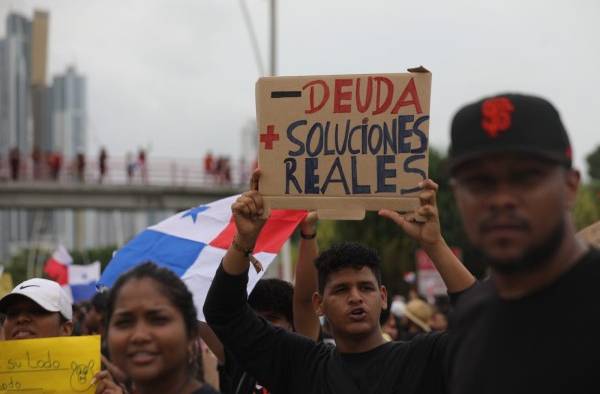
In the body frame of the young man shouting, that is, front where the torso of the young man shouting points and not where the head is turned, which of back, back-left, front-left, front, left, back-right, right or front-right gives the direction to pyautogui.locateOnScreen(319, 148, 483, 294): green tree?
back

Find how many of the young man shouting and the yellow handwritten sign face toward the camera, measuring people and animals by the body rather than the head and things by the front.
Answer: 2

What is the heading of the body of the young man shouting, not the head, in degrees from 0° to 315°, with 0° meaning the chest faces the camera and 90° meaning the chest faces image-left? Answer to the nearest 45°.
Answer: approximately 0°

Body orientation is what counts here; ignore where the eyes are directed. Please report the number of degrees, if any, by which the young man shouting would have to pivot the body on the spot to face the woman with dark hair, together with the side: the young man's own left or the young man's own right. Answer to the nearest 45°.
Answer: approximately 45° to the young man's own right

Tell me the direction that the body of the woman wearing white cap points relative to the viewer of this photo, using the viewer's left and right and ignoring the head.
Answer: facing the viewer and to the left of the viewer

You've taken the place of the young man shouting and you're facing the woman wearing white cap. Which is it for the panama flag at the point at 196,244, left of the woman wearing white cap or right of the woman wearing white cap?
right

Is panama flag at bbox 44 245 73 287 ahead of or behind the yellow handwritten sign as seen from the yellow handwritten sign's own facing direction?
behind

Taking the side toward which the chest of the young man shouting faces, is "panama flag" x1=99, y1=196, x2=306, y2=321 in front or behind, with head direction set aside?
behind

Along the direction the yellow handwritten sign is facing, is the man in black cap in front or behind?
in front

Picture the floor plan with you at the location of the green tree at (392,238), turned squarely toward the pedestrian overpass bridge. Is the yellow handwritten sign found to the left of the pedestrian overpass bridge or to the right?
left

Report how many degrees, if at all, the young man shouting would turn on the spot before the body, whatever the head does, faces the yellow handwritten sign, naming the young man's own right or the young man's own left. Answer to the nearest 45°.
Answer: approximately 90° to the young man's own right
